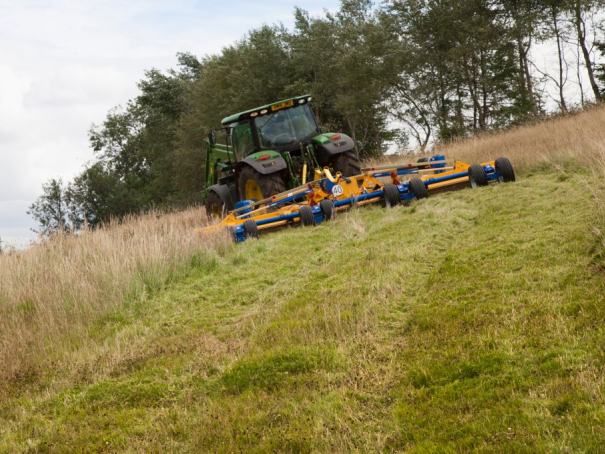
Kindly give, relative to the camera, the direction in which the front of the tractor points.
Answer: facing away from the viewer and to the left of the viewer

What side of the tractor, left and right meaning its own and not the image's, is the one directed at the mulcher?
back
